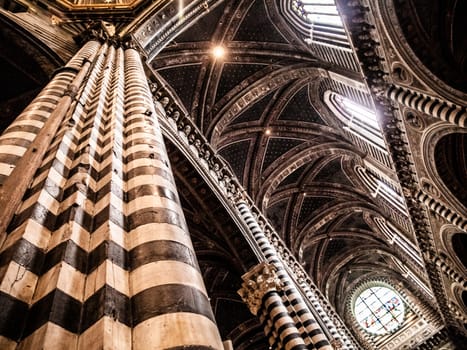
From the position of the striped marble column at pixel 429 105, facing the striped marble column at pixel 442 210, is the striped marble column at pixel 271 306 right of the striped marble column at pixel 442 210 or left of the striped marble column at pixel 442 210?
left

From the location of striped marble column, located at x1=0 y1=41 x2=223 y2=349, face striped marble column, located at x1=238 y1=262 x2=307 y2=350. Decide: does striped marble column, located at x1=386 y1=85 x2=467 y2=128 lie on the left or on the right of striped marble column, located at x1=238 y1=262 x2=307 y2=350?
right

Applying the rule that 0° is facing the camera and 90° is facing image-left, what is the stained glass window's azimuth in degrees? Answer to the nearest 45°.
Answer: approximately 0°

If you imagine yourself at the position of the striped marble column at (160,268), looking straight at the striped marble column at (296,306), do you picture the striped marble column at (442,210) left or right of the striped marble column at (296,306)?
right

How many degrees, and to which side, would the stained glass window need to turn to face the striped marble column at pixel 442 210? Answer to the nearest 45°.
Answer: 0° — it already faces it

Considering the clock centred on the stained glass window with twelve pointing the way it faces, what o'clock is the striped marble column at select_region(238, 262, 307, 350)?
The striped marble column is roughly at 12 o'clock from the stained glass window.

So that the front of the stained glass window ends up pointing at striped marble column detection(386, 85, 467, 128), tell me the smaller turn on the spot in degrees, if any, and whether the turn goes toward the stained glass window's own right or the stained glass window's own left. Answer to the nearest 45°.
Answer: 0° — it already faces it

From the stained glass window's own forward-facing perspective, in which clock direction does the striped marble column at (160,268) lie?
The striped marble column is roughly at 12 o'clock from the stained glass window.
